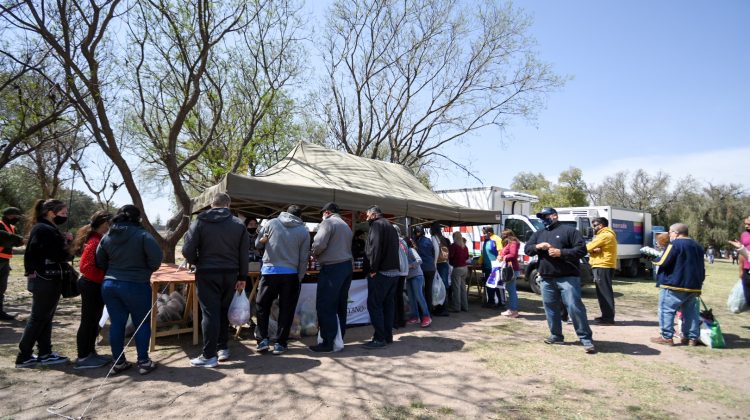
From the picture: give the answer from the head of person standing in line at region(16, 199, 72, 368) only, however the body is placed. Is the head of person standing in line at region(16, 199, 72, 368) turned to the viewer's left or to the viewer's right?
to the viewer's right

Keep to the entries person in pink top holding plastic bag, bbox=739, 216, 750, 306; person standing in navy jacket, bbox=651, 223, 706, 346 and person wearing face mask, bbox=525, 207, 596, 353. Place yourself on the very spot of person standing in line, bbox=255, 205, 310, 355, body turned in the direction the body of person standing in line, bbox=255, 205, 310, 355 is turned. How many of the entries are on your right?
3

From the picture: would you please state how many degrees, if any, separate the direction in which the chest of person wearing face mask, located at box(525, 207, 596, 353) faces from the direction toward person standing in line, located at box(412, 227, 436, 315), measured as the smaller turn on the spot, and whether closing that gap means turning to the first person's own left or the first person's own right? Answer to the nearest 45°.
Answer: approximately 90° to the first person's own right

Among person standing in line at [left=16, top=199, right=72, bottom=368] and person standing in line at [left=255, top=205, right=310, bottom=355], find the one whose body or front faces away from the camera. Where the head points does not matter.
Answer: person standing in line at [left=255, top=205, right=310, bottom=355]

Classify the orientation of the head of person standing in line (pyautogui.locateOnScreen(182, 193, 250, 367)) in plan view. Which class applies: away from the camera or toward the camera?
away from the camera

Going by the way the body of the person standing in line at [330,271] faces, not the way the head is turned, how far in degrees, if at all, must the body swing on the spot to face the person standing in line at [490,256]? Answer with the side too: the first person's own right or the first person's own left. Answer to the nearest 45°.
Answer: approximately 90° to the first person's own right

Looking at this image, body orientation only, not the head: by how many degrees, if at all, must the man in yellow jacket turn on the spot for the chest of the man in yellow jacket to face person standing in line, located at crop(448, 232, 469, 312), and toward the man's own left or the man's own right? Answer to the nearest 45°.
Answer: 0° — they already face them

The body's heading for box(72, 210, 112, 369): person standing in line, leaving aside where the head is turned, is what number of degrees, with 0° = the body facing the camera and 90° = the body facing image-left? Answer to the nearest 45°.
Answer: approximately 270°

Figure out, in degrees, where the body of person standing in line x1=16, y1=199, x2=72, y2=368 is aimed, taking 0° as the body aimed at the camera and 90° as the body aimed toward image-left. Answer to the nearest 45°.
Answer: approximately 270°

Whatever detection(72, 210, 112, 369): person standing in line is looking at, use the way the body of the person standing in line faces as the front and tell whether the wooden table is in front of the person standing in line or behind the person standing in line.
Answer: in front

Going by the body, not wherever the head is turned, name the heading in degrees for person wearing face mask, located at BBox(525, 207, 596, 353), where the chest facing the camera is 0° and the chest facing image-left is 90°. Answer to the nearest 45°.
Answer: approximately 45°

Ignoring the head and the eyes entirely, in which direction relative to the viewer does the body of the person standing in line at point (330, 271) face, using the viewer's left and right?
facing away from the viewer and to the left of the viewer

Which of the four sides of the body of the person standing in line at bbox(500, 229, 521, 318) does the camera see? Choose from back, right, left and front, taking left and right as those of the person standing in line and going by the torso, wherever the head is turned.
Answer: left

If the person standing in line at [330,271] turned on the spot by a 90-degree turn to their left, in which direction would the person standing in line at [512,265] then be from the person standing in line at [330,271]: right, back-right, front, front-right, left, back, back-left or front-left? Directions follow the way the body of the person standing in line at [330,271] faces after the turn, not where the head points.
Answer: back

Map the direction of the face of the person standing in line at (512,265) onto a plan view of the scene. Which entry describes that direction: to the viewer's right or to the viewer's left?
to the viewer's left

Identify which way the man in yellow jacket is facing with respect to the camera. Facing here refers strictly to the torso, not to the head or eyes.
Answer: to the viewer's left
